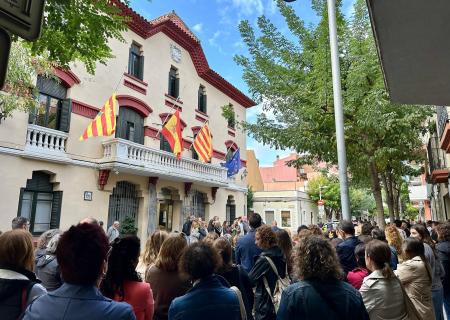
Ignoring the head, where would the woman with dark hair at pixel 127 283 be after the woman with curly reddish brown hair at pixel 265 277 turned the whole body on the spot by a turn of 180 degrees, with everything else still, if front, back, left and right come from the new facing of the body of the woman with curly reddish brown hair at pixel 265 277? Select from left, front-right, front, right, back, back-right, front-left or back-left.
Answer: right

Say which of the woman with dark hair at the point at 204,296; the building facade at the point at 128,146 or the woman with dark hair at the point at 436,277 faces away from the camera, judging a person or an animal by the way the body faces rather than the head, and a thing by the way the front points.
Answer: the woman with dark hair at the point at 204,296

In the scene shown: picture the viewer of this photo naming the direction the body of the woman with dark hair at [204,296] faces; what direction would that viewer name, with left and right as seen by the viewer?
facing away from the viewer

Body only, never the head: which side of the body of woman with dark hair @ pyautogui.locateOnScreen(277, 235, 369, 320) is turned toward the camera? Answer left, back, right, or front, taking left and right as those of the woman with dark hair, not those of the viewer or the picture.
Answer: back

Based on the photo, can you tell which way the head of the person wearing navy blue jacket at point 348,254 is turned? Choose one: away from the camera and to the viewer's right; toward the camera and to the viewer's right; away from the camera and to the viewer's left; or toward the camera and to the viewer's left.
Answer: away from the camera and to the viewer's left

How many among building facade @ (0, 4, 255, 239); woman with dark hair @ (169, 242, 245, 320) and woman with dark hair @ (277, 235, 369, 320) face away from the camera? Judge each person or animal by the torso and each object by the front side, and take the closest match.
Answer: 2

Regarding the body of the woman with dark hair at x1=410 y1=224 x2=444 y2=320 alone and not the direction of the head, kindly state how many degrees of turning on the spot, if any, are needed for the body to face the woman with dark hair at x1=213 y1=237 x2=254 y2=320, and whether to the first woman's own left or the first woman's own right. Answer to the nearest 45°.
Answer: approximately 45° to the first woman's own left

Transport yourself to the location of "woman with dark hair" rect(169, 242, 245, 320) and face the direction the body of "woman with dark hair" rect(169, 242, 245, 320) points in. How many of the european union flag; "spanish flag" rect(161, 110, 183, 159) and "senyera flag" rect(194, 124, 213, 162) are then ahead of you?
3

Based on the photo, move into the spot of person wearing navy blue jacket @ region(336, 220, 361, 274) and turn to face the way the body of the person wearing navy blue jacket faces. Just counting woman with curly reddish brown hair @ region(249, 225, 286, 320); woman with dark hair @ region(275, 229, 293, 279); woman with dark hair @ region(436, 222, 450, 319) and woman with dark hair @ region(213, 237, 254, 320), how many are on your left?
3

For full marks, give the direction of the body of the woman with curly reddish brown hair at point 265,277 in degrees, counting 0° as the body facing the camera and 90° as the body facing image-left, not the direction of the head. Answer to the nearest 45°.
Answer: approximately 135°
